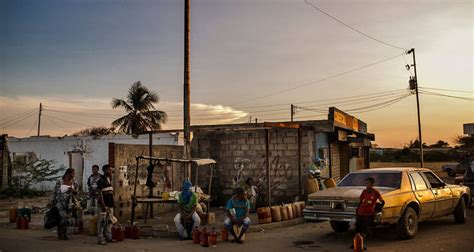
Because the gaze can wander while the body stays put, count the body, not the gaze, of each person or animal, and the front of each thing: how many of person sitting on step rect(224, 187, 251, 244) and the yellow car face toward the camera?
1

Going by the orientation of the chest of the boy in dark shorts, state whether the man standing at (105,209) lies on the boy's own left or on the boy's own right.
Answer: on the boy's own right

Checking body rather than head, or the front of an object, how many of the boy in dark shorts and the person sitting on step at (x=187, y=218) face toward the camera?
2

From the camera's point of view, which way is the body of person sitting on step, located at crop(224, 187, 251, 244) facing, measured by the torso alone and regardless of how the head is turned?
toward the camera

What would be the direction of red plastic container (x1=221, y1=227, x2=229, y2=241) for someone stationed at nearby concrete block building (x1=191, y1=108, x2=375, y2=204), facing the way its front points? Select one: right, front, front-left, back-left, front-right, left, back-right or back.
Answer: front-right

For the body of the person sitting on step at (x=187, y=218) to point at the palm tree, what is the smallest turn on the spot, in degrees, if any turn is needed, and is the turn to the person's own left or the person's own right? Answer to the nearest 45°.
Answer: approximately 180°

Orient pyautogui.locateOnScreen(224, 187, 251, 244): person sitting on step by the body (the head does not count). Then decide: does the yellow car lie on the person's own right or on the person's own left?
on the person's own left

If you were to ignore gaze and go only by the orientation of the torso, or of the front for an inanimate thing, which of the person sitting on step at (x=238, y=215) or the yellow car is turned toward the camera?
the person sitting on step

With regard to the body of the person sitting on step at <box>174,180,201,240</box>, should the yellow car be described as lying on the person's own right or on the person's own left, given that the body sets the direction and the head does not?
on the person's own left

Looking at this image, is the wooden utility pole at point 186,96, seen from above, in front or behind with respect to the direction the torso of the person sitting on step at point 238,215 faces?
behind

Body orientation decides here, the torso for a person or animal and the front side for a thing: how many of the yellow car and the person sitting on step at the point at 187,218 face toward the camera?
1

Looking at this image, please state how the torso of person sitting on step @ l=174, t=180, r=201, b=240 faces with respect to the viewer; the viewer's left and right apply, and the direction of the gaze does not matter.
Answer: facing the viewer

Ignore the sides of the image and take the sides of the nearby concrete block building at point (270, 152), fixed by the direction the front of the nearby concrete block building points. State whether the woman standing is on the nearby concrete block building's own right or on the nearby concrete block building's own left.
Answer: on the nearby concrete block building's own right

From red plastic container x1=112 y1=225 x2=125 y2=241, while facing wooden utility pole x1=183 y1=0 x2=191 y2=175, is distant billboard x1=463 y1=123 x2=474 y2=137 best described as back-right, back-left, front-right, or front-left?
front-right
